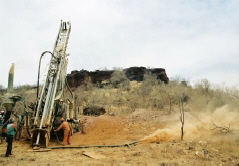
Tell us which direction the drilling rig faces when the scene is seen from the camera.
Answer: facing the viewer and to the left of the viewer

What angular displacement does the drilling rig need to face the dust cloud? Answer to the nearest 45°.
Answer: approximately 135° to its left
